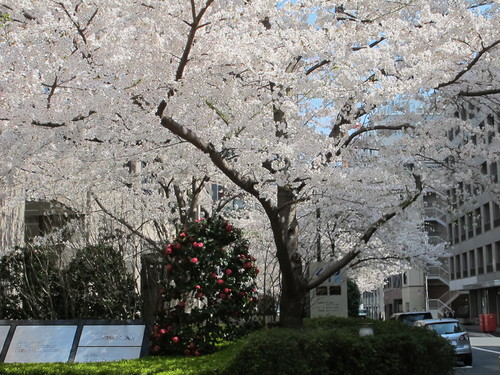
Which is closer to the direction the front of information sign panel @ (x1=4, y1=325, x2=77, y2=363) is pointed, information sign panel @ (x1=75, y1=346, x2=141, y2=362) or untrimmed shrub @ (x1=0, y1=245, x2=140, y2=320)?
the information sign panel

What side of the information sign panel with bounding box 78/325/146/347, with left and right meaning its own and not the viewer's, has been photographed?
front

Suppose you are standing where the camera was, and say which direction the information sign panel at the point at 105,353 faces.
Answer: facing the viewer

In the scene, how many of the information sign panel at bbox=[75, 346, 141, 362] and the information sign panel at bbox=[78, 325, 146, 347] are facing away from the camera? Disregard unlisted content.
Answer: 0

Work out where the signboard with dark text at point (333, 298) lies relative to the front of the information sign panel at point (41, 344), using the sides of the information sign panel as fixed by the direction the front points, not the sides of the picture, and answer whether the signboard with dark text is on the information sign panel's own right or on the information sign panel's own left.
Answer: on the information sign panel's own left

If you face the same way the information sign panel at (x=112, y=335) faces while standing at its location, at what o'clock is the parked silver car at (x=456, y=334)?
The parked silver car is roughly at 8 o'clock from the information sign panel.

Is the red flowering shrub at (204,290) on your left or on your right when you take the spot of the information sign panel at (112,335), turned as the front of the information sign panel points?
on your left

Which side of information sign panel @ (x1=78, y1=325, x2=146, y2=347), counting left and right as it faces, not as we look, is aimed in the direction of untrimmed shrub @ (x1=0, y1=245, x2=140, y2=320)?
back

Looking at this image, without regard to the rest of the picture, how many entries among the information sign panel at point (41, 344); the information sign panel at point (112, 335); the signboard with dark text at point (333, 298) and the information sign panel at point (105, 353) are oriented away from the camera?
0

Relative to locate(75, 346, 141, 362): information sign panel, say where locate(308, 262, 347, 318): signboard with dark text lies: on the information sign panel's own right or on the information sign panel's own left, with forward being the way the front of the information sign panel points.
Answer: on the information sign panel's own left
